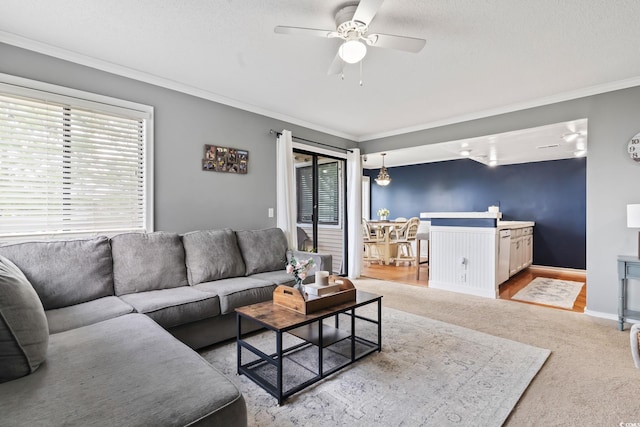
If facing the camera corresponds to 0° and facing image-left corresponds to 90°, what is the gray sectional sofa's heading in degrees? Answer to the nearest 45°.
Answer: approximately 315°

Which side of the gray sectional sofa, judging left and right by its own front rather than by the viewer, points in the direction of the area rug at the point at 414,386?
front

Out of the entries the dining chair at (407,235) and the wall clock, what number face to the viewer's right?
0

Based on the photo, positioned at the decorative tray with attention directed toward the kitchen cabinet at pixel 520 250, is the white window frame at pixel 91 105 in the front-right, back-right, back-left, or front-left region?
back-left

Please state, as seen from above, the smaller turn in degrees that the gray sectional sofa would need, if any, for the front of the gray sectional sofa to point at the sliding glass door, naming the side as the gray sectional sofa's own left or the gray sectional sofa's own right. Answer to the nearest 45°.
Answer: approximately 90° to the gray sectional sofa's own left

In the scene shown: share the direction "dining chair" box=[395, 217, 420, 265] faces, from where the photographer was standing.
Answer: facing away from the viewer and to the left of the viewer

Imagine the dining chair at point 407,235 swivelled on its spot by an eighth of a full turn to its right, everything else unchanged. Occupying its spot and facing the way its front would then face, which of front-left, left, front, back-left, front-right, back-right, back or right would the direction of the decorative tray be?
back

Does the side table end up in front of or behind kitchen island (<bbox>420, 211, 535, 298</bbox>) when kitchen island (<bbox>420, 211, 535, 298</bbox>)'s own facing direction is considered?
in front

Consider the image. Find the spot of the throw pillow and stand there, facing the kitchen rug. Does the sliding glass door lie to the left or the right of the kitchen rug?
left
